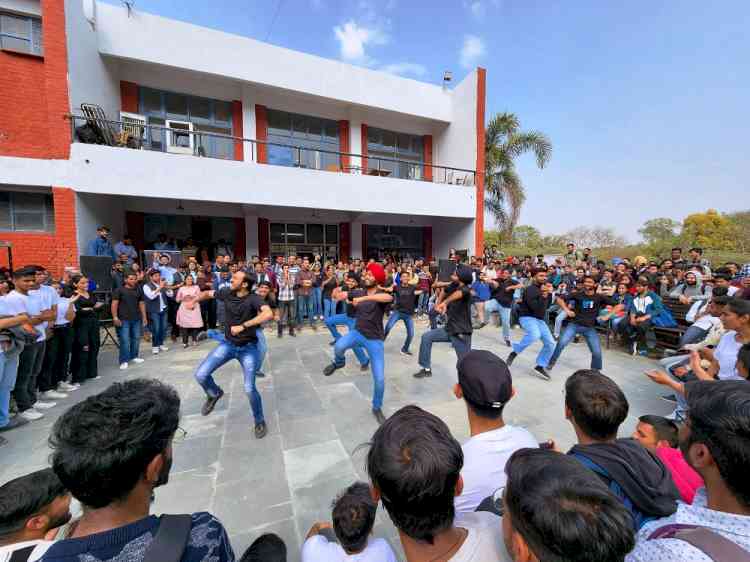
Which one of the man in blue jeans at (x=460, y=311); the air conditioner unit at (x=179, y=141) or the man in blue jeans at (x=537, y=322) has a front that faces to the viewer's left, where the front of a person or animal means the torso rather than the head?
the man in blue jeans at (x=460, y=311)

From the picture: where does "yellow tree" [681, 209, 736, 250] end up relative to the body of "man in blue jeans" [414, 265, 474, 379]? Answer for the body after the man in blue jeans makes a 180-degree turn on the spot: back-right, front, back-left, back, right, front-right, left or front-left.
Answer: front-left

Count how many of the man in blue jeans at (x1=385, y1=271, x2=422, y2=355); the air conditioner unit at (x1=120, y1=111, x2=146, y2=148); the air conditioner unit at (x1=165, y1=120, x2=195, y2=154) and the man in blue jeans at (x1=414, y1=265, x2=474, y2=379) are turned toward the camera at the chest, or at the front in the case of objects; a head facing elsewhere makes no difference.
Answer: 3

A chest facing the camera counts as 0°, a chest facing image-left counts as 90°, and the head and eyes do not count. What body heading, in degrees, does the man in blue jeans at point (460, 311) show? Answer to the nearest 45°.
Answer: approximately 90°

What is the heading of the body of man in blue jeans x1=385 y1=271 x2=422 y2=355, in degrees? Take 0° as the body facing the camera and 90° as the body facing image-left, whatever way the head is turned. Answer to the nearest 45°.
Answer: approximately 0°

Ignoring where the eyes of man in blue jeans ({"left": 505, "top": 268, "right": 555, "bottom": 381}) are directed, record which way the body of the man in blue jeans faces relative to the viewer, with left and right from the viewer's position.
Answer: facing the viewer and to the right of the viewer

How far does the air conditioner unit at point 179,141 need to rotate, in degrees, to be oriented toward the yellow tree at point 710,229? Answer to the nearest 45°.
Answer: approximately 90° to its left
